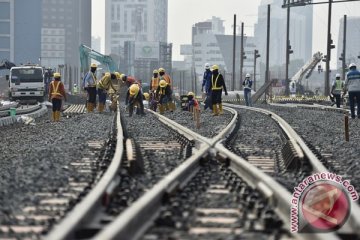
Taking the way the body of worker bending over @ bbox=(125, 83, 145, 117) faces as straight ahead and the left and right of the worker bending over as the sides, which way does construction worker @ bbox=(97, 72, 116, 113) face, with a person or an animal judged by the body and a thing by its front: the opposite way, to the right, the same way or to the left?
to the left

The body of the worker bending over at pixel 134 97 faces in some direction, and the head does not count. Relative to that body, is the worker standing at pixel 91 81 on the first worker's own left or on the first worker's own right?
on the first worker's own right

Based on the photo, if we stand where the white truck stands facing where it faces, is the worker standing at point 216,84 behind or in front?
in front
